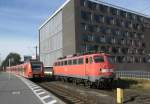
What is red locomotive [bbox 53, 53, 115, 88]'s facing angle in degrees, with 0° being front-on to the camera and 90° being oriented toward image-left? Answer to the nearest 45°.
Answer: approximately 315°

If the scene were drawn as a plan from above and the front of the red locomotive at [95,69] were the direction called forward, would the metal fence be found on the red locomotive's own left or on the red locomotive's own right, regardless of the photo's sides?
on the red locomotive's own left
